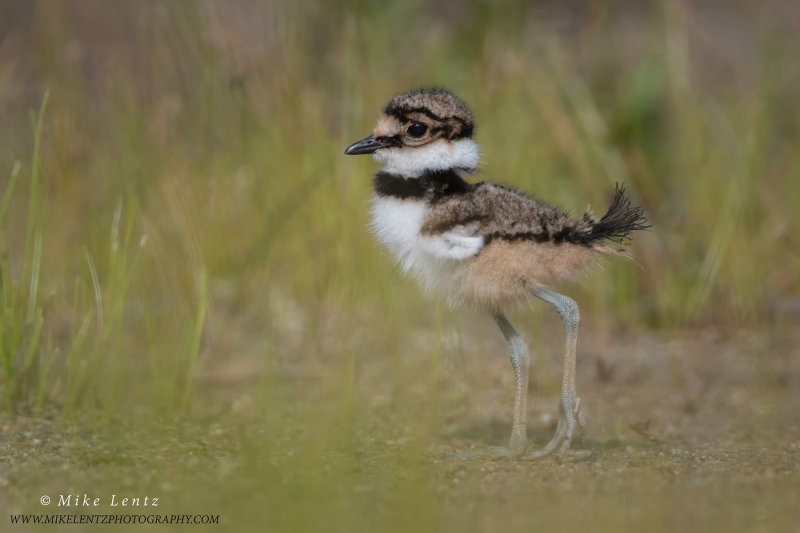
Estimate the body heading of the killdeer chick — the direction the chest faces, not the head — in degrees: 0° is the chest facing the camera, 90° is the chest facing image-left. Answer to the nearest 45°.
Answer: approximately 90°
